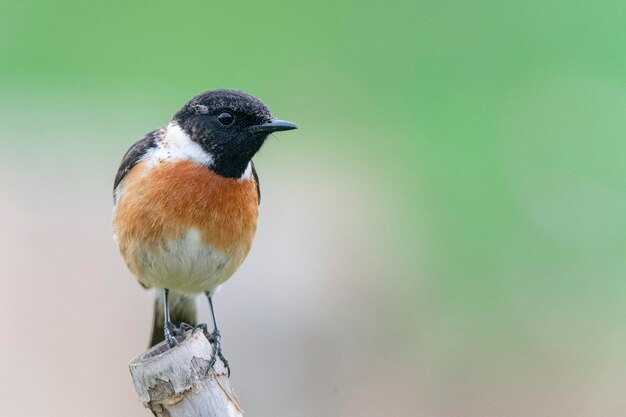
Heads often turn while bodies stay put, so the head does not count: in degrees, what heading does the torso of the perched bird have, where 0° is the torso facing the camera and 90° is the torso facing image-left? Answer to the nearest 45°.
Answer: approximately 315°
